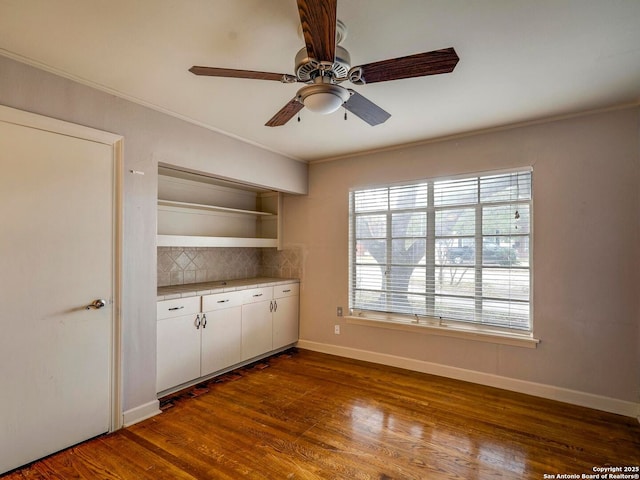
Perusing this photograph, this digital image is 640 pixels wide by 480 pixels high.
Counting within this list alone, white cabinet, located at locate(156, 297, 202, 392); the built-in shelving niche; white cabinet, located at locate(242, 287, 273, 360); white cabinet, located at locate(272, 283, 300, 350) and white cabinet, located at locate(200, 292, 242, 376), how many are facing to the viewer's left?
0

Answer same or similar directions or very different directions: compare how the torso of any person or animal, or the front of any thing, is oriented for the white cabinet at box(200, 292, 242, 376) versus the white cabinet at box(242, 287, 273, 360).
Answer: same or similar directions

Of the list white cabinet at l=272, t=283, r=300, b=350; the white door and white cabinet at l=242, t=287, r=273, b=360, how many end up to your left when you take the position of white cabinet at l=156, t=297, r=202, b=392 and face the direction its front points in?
2

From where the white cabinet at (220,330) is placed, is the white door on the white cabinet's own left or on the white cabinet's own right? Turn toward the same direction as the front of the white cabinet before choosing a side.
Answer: on the white cabinet's own right

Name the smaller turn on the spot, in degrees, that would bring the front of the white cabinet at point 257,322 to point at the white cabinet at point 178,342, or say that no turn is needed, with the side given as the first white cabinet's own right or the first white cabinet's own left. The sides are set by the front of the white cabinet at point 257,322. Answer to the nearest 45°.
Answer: approximately 90° to the first white cabinet's own right

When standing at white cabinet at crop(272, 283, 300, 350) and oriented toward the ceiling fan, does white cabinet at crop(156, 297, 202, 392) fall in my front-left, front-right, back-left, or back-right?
front-right

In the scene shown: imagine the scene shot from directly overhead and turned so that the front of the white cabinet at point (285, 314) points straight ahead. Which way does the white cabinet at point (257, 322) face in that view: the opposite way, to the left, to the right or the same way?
the same way

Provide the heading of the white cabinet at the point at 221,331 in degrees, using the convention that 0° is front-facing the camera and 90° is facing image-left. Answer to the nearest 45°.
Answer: approximately 315°

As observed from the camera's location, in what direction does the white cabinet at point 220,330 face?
facing the viewer and to the right of the viewer

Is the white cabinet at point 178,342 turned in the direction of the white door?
no

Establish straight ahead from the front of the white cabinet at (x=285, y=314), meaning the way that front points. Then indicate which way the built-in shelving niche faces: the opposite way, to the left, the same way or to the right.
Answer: the same way

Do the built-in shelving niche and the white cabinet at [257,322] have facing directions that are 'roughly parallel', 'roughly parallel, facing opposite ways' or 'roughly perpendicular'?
roughly parallel

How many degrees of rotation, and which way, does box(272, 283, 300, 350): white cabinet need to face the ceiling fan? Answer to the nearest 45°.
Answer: approximately 45° to its right
